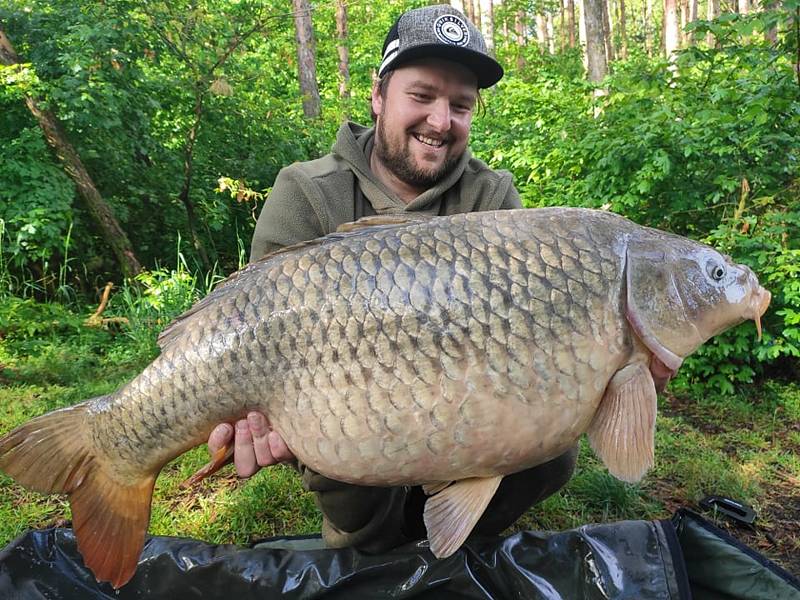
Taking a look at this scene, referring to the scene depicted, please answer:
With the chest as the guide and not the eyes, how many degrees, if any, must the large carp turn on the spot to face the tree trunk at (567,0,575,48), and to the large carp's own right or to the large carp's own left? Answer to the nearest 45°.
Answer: approximately 90° to the large carp's own left

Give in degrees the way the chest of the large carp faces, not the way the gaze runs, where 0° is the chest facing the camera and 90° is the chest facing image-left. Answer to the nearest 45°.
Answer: approximately 270°
